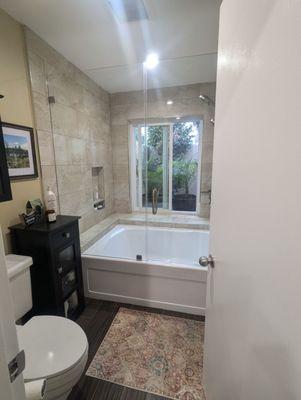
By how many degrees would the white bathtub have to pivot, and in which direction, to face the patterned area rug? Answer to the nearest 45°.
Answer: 0° — it already faces it

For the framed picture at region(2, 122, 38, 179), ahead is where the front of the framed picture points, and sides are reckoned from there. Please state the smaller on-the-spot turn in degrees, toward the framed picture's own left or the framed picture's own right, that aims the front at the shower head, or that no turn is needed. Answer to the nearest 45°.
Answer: approximately 45° to the framed picture's own left

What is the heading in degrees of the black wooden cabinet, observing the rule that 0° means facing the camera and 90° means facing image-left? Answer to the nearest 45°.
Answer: approximately 315°

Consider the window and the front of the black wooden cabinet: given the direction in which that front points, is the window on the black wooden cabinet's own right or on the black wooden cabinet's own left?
on the black wooden cabinet's own left

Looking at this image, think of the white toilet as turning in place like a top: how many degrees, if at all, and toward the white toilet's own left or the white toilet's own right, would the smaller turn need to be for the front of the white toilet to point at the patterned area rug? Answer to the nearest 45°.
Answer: approximately 45° to the white toilet's own left

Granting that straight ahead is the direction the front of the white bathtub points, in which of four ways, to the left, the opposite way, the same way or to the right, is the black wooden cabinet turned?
to the left

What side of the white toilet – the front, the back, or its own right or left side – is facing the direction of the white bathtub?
left

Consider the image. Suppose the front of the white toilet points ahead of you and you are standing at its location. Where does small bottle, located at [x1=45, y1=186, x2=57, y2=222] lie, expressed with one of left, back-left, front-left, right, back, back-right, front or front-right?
back-left

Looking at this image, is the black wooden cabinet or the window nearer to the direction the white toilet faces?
the window

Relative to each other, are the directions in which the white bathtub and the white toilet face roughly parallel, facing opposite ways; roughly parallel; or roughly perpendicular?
roughly perpendicular
